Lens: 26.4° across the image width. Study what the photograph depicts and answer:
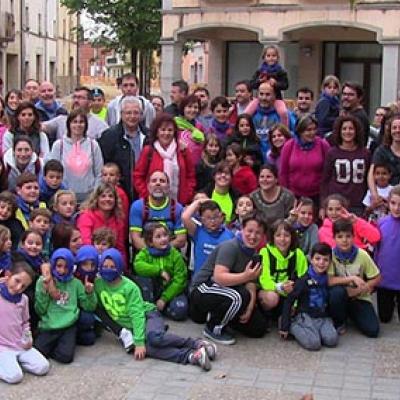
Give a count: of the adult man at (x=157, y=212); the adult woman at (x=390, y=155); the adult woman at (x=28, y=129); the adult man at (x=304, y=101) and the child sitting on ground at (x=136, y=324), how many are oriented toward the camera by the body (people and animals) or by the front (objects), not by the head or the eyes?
5

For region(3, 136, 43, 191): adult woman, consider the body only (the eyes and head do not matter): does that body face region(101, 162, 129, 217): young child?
no

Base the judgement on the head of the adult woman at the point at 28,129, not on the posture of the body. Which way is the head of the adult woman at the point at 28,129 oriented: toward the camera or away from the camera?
toward the camera

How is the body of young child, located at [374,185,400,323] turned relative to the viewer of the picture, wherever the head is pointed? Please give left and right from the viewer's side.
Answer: facing the viewer

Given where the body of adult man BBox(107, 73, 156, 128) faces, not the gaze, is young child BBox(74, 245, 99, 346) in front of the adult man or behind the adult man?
in front

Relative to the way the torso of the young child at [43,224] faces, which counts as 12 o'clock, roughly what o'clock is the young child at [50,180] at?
the young child at [50,180] is roughly at 6 o'clock from the young child at [43,224].

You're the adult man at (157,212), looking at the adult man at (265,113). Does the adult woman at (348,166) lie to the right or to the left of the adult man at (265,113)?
right

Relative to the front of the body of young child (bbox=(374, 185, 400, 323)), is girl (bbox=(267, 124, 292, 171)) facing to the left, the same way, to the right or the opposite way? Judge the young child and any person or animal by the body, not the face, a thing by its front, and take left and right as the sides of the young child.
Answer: the same way

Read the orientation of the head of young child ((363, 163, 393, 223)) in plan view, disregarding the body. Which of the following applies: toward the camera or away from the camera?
toward the camera

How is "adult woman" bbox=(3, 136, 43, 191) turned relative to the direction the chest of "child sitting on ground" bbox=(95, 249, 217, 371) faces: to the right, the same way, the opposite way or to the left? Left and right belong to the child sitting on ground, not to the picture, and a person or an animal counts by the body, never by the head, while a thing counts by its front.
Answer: the same way

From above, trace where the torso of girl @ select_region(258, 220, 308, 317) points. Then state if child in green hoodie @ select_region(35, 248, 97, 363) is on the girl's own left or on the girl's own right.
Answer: on the girl's own right

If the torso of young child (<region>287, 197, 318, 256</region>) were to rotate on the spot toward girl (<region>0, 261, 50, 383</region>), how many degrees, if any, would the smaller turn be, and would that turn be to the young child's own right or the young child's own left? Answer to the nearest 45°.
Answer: approximately 45° to the young child's own right

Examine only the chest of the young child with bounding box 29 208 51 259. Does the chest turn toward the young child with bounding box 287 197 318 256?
no

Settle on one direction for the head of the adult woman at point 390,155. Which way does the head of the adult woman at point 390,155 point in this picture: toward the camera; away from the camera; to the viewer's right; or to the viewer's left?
toward the camera

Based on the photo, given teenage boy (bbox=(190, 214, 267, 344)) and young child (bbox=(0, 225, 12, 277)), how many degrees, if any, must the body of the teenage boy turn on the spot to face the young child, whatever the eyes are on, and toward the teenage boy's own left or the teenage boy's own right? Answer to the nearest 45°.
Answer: approximately 135° to the teenage boy's own right

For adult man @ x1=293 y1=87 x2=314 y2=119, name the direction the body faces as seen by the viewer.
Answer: toward the camera

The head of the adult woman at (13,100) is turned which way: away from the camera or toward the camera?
toward the camera

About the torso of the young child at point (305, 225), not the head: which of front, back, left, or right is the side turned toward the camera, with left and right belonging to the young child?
front

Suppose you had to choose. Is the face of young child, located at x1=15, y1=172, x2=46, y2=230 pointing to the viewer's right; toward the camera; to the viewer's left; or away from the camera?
toward the camera

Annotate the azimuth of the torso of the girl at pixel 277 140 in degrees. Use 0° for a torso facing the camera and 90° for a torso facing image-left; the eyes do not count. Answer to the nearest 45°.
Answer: approximately 0°
